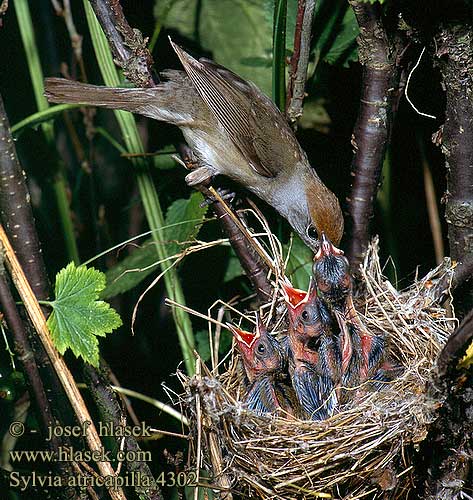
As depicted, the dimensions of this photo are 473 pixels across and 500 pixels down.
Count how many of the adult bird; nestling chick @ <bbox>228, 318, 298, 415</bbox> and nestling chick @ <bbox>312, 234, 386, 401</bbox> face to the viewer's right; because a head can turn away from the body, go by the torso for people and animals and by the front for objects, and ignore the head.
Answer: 1

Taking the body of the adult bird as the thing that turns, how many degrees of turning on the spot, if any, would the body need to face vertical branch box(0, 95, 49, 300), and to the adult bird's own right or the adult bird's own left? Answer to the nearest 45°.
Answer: approximately 135° to the adult bird's own right

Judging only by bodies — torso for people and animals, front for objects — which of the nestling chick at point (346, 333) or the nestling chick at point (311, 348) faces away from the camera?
the nestling chick at point (346, 333)

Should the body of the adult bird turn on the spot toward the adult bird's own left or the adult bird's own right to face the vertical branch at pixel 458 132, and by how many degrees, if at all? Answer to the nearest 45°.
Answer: approximately 45° to the adult bird's own right

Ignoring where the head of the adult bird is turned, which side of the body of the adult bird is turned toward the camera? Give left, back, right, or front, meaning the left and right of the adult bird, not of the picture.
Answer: right

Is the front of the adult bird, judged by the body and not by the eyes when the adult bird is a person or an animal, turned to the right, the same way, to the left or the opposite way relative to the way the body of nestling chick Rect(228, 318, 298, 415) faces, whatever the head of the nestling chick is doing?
the opposite way
